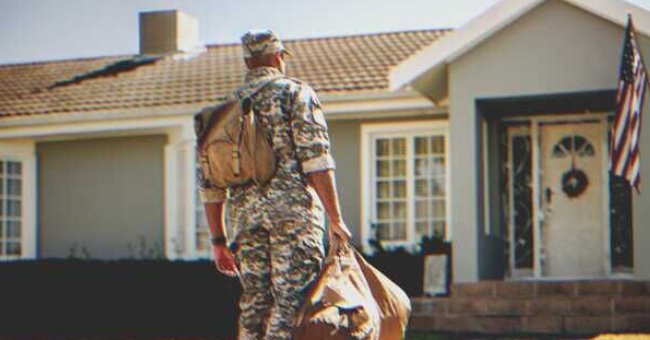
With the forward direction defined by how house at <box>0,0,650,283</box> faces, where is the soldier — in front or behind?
in front

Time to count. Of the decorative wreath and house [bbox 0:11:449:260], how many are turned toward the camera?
2

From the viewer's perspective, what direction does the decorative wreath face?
toward the camera

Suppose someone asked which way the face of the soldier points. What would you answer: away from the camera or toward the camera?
away from the camera

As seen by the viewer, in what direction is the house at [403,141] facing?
toward the camera

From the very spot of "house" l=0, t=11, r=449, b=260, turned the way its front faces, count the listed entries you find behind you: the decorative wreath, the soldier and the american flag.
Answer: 0

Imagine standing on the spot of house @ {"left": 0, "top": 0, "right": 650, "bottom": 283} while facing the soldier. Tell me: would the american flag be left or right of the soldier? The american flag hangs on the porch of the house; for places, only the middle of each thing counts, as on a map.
left

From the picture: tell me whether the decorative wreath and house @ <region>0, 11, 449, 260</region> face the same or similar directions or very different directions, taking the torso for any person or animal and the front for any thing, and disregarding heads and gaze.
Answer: same or similar directions

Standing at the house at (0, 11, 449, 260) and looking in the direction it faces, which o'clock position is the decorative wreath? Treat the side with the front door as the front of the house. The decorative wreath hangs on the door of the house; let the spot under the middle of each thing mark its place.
The decorative wreath is roughly at 10 o'clock from the house.

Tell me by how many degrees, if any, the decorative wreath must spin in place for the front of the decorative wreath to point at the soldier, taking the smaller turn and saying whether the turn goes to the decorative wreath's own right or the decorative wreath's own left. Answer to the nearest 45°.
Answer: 0° — it already faces them
